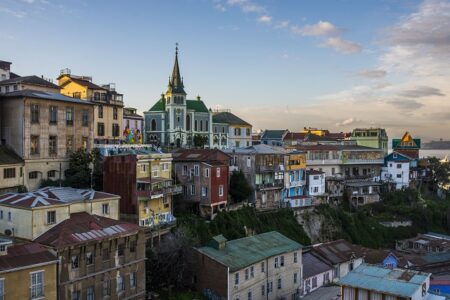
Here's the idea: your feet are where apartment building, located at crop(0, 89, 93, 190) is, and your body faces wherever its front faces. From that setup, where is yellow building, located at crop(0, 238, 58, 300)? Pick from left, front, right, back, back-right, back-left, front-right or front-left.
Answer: front-right

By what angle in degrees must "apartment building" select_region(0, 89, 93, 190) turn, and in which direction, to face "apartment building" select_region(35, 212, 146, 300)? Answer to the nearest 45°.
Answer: approximately 45° to its right

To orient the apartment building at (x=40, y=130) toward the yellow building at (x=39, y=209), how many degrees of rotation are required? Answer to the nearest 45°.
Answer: approximately 45° to its right

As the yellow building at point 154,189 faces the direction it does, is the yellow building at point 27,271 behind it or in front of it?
in front

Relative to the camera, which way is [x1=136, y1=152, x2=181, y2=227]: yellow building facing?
toward the camera

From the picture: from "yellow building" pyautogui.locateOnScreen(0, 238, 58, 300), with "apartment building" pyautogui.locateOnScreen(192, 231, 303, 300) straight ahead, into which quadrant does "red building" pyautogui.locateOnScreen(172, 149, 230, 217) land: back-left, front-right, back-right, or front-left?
front-left

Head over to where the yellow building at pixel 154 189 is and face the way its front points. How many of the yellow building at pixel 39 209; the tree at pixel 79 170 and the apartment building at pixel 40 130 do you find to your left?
0

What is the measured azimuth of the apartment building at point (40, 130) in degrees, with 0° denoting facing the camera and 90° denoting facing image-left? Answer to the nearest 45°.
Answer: approximately 315°

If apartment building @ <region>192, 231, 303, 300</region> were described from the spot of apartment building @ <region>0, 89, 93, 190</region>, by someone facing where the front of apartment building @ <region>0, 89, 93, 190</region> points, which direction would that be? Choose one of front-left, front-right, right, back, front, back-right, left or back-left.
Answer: front

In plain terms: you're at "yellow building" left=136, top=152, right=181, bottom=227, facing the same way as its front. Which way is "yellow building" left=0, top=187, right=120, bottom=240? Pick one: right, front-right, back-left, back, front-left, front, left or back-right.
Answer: front-right

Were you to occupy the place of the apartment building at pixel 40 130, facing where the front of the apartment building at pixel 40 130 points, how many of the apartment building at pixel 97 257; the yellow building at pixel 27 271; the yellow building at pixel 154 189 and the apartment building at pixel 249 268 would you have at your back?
0

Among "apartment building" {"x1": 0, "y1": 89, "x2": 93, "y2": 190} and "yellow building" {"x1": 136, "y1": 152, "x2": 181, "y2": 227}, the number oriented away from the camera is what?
0

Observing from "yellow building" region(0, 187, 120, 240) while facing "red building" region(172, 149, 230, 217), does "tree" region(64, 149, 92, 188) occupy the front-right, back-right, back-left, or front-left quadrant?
front-left
